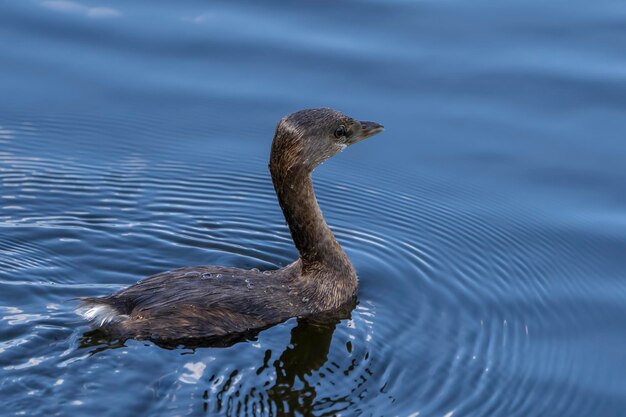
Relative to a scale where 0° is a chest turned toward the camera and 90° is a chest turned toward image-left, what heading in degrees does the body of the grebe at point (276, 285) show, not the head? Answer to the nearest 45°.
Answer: approximately 270°
